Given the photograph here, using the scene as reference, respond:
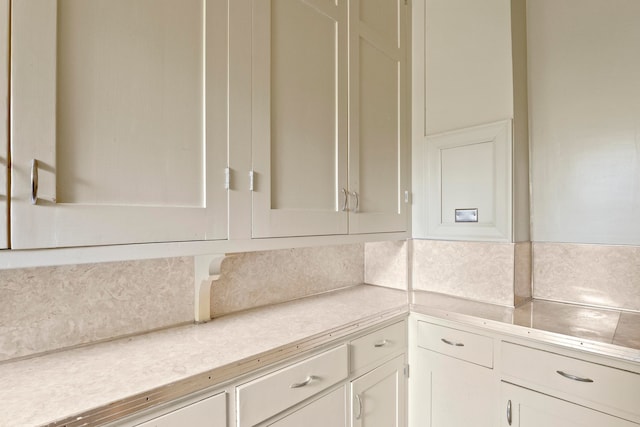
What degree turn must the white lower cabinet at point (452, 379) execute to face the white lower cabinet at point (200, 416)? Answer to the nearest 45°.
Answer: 0° — it already faces it

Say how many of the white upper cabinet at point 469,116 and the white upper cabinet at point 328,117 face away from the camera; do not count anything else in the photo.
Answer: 0

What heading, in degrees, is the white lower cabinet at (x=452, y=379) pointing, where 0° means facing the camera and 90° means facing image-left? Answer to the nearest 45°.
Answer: approximately 45°

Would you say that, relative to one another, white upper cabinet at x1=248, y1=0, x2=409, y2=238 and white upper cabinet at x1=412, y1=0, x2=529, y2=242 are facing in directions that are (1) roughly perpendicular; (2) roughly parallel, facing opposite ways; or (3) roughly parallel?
roughly perpendicular

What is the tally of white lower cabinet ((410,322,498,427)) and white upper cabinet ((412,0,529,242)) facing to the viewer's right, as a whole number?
0

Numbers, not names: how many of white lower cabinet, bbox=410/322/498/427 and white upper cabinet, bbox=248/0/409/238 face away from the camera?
0

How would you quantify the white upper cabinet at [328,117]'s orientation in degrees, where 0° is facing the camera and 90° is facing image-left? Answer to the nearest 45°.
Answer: approximately 315°

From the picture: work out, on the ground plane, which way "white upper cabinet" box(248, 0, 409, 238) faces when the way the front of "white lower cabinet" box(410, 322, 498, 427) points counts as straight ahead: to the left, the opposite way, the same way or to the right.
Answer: to the left
